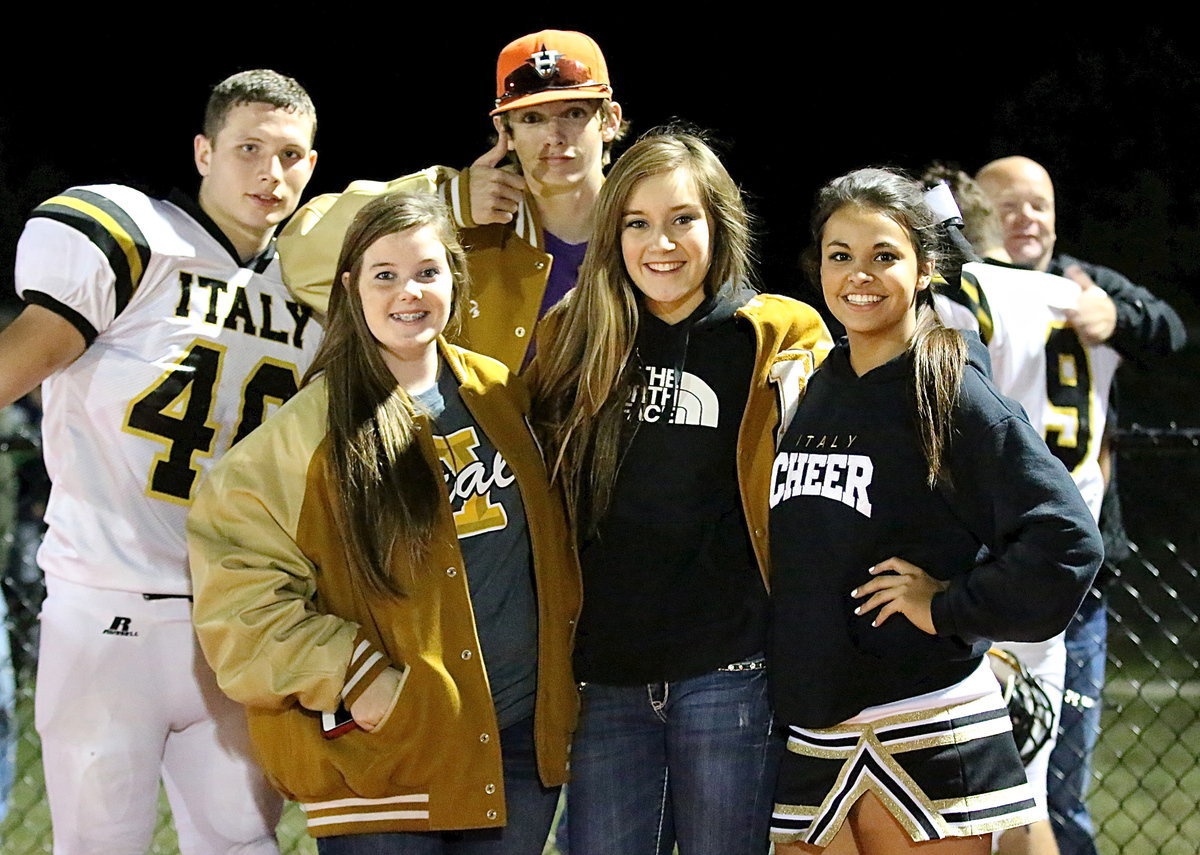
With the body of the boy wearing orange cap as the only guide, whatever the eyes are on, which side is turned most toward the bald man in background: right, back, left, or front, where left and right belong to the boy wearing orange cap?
left

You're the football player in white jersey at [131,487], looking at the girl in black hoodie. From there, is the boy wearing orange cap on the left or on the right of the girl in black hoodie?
left

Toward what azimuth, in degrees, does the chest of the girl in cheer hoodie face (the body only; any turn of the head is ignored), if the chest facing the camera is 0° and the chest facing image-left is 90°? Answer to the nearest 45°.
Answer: approximately 45°

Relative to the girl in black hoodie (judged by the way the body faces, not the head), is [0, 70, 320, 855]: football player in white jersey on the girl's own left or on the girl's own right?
on the girl's own right

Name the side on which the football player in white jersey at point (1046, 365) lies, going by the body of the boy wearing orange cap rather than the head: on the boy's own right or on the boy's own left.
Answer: on the boy's own left

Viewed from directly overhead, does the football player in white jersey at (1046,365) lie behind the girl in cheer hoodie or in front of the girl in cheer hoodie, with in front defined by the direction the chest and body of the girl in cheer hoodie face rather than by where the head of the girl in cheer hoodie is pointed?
behind

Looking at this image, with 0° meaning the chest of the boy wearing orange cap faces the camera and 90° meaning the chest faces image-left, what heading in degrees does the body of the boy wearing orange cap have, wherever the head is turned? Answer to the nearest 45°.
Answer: approximately 0°

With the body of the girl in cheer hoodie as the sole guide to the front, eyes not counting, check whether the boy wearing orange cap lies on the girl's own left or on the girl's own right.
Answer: on the girl's own right

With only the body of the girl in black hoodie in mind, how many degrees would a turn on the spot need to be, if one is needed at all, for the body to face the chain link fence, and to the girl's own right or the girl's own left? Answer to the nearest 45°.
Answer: approximately 135° to the girl's own left

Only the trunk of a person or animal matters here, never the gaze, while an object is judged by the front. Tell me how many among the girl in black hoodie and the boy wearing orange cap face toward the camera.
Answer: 2
